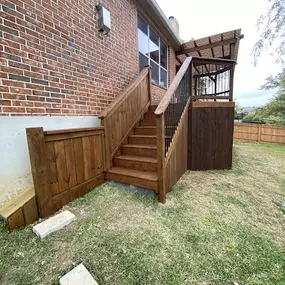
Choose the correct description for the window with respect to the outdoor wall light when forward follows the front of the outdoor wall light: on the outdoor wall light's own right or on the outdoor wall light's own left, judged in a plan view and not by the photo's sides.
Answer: on the outdoor wall light's own left

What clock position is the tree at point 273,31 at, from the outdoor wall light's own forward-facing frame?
The tree is roughly at 10 o'clock from the outdoor wall light.

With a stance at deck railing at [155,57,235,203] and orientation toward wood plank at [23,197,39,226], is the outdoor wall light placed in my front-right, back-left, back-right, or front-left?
front-right

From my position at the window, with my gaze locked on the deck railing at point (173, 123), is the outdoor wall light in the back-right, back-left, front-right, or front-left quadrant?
front-right

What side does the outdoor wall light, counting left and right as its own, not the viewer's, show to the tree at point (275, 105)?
left
